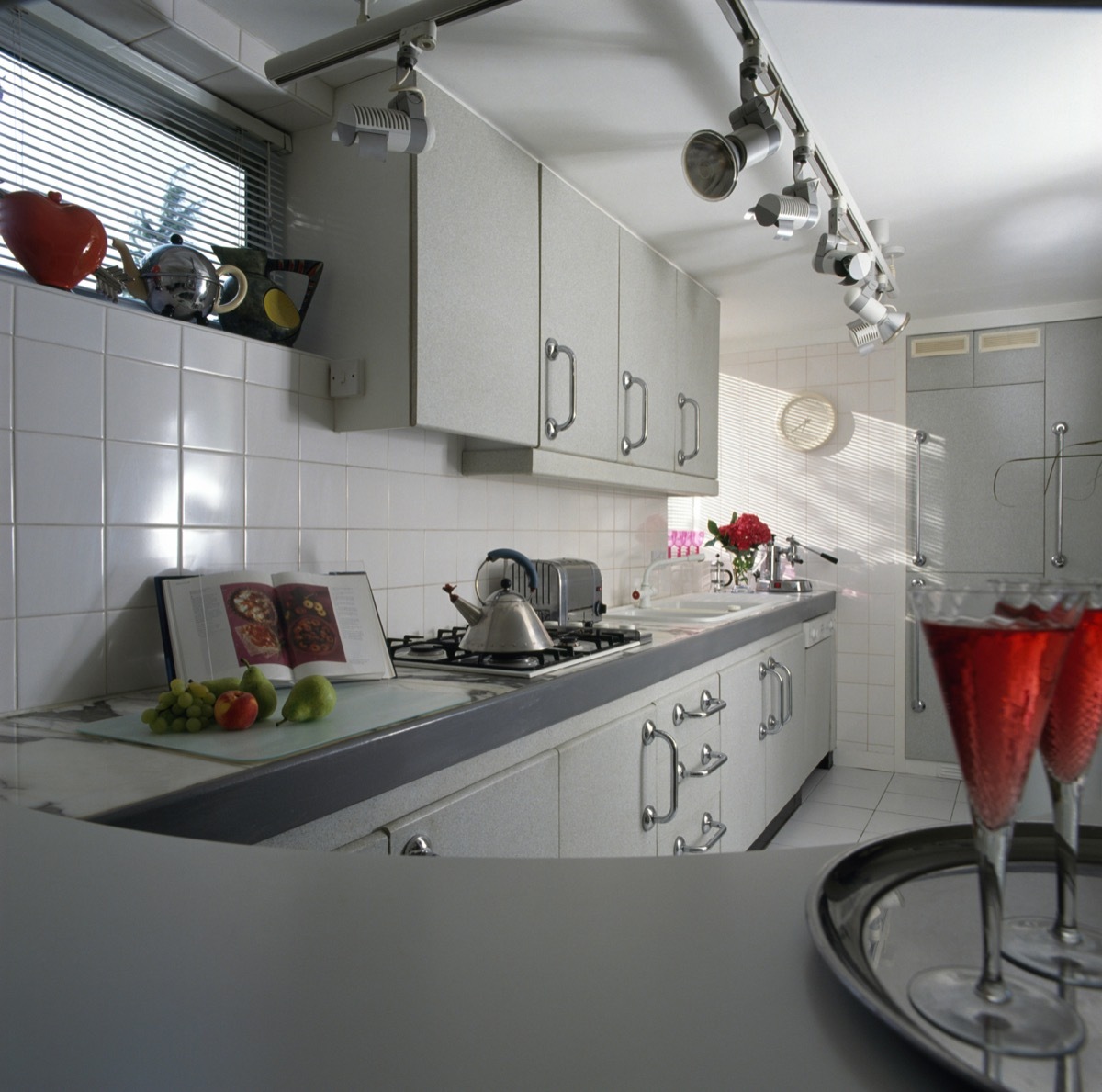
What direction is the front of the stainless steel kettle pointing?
to the viewer's left

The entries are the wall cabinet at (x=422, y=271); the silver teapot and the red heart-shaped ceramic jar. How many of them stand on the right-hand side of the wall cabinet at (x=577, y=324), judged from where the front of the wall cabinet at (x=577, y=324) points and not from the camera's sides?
3

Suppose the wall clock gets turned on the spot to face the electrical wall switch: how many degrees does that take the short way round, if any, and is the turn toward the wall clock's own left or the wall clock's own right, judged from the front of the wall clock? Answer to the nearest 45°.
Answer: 0° — it already faces it

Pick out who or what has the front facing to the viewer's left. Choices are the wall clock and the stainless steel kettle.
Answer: the stainless steel kettle

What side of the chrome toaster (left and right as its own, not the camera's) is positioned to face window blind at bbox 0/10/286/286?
right

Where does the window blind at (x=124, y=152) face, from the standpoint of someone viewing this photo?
facing the viewer and to the right of the viewer

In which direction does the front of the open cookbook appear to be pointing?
toward the camera

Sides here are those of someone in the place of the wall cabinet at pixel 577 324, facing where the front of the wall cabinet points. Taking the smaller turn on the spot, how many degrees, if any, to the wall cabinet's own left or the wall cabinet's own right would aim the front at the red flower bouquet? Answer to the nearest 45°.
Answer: approximately 90° to the wall cabinet's own left

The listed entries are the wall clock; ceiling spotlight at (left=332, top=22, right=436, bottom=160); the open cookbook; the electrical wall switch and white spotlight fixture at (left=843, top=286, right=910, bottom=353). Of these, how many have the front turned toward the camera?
3

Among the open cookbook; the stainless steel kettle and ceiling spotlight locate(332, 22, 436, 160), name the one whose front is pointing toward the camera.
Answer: the open cookbook

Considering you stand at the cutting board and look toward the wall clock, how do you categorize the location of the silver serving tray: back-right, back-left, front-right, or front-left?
back-right

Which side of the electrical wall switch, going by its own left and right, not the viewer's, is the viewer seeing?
front

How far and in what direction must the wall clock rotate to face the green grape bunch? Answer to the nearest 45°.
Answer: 0° — it already faces it

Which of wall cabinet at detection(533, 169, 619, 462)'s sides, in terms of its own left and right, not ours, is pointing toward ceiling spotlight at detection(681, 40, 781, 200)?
front
